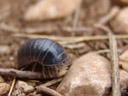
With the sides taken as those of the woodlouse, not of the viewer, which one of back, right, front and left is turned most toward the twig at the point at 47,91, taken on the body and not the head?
right

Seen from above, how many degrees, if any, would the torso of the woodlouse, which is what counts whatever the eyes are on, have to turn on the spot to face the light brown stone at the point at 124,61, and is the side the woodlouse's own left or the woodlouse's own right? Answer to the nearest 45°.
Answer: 0° — it already faces it

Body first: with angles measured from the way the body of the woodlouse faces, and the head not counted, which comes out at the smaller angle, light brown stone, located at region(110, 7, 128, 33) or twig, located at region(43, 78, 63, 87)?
the light brown stone

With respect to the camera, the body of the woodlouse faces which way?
to the viewer's right

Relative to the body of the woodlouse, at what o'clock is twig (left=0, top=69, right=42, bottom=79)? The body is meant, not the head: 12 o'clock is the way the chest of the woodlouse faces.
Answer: The twig is roughly at 5 o'clock from the woodlouse.

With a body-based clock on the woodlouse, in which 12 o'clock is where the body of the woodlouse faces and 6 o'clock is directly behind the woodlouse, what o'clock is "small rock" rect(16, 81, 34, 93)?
The small rock is roughly at 4 o'clock from the woodlouse.

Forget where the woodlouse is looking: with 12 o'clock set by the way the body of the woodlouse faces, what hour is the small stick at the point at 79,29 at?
The small stick is roughly at 10 o'clock from the woodlouse.

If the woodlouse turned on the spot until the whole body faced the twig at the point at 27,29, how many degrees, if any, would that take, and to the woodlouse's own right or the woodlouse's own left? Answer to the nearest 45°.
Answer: approximately 90° to the woodlouse's own left

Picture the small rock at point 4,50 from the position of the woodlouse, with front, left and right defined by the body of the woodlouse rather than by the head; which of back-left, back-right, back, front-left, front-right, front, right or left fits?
back-left

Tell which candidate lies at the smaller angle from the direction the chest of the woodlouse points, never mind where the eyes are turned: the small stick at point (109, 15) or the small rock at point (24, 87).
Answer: the small stick

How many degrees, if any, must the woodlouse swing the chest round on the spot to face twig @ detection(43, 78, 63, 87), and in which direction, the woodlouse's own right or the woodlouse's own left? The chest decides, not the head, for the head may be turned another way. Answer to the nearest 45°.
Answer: approximately 90° to the woodlouse's own right

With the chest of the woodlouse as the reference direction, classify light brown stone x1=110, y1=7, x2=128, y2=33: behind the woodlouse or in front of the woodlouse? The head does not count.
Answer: in front
